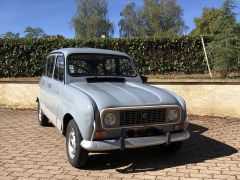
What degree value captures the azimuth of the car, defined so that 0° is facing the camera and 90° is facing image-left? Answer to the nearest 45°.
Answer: approximately 315°

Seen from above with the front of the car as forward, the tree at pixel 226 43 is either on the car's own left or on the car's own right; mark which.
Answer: on the car's own left

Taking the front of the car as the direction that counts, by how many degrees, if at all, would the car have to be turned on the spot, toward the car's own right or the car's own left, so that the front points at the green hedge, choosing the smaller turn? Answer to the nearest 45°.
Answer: approximately 135° to the car's own left
